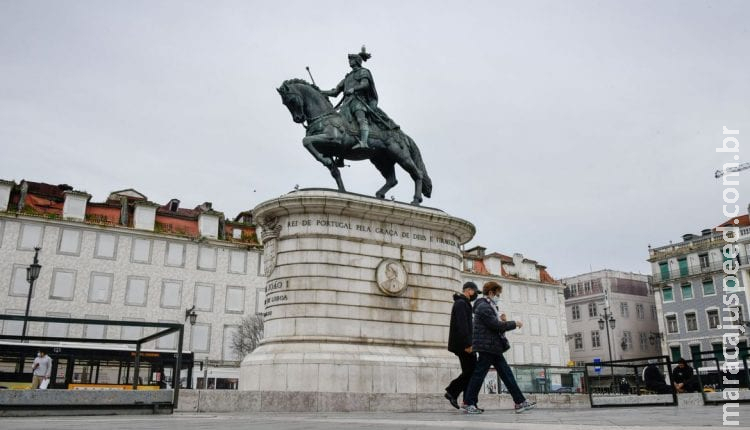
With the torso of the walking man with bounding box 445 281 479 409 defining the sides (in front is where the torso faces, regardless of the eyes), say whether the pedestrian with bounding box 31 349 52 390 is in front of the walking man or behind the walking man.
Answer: behind

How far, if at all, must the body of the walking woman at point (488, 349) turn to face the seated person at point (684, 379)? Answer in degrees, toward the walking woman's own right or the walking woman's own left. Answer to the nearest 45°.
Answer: approximately 45° to the walking woman's own left

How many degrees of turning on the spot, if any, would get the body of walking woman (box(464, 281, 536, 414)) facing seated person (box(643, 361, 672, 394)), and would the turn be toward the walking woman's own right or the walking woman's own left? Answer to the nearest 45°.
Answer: approximately 45° to the walking woman's own left

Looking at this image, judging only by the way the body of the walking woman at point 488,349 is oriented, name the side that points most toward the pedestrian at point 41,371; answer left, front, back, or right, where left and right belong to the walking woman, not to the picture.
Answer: back

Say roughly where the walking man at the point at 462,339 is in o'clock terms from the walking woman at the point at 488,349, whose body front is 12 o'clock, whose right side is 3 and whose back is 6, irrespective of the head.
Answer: the walking man at the point at 462,339 is roughly at 8 o'clock from the walking woman at the point at 488,349.

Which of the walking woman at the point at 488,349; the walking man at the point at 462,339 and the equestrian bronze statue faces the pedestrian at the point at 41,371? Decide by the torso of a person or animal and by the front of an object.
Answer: the equestrian bronze statue

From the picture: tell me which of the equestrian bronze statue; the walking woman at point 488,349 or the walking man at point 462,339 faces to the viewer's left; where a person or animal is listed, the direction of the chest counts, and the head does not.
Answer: the equestrian bronze statue

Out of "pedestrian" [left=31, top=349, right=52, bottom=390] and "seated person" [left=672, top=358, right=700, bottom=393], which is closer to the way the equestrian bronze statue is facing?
the pedestrian

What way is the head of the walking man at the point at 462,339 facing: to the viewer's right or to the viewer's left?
to the viewer's right

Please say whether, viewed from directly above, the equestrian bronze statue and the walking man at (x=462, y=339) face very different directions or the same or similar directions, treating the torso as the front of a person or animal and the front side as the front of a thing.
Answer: very different directions

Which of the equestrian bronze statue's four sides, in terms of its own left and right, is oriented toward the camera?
left

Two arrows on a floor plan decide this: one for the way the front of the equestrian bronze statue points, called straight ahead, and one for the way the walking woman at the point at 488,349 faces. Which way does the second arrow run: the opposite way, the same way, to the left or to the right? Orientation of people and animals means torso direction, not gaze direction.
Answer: the opposite way

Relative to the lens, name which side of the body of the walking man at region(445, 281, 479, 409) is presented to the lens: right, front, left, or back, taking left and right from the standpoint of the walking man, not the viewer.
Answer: right

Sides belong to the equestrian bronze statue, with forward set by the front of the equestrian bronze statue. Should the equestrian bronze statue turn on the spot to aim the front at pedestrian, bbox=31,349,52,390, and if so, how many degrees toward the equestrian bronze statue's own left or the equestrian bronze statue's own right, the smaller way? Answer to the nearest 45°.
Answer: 0° — it already faces them

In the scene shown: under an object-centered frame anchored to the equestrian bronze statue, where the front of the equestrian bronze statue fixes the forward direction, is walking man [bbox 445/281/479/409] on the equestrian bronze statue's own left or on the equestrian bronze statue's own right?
on the equestrian bronze statue's own left
